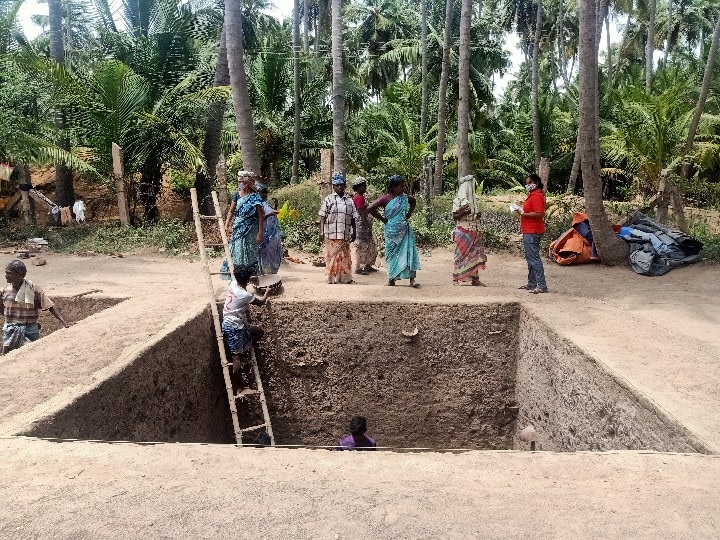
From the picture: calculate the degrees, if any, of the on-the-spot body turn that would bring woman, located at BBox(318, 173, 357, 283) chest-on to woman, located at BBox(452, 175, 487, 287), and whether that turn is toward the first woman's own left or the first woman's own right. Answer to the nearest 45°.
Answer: approximately 90° to the first woman's own left

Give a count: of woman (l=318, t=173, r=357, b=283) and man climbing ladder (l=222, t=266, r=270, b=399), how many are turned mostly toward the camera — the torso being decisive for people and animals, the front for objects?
1

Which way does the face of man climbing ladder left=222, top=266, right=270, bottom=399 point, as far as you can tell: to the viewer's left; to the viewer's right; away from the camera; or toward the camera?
away from the camera

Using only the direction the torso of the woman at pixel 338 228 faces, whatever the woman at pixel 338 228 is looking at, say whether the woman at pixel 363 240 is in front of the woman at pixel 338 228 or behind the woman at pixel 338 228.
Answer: behind

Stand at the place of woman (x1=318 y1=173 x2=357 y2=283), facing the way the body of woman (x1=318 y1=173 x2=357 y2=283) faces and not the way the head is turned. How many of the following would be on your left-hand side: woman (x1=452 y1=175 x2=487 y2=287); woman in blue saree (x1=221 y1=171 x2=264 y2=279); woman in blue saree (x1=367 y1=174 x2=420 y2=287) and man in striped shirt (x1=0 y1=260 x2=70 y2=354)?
2

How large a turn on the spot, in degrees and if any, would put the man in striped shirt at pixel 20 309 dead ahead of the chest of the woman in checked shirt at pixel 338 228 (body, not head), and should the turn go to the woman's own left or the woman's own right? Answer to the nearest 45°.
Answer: approximately 45° to the woman's own right

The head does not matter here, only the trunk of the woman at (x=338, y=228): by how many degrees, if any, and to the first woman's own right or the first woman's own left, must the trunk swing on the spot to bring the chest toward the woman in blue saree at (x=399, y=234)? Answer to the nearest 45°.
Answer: approximately 90° to the first woman's own left
